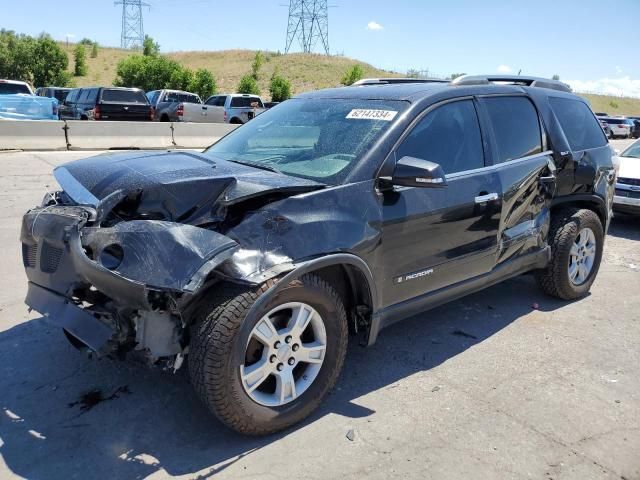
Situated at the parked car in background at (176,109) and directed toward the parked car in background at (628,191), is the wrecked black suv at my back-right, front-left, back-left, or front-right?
front-right

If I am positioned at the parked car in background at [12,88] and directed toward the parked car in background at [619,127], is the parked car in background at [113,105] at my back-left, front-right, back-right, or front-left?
front-right

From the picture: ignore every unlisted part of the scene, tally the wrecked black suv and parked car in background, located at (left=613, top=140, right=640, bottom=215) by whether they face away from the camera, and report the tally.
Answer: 0

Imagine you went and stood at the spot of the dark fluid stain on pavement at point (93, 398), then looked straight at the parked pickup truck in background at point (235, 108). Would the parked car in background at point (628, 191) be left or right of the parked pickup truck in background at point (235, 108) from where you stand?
right

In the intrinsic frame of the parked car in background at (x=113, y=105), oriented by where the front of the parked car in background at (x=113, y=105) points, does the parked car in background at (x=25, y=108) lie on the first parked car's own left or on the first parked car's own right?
on the first parked car's own left

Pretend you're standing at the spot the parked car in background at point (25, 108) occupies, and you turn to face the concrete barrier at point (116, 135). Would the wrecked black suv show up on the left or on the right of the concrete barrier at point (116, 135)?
right

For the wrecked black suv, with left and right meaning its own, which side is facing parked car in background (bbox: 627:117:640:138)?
back

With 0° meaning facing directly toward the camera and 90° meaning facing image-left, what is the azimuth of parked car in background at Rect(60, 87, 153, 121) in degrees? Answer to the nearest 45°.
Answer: approximately 135°
